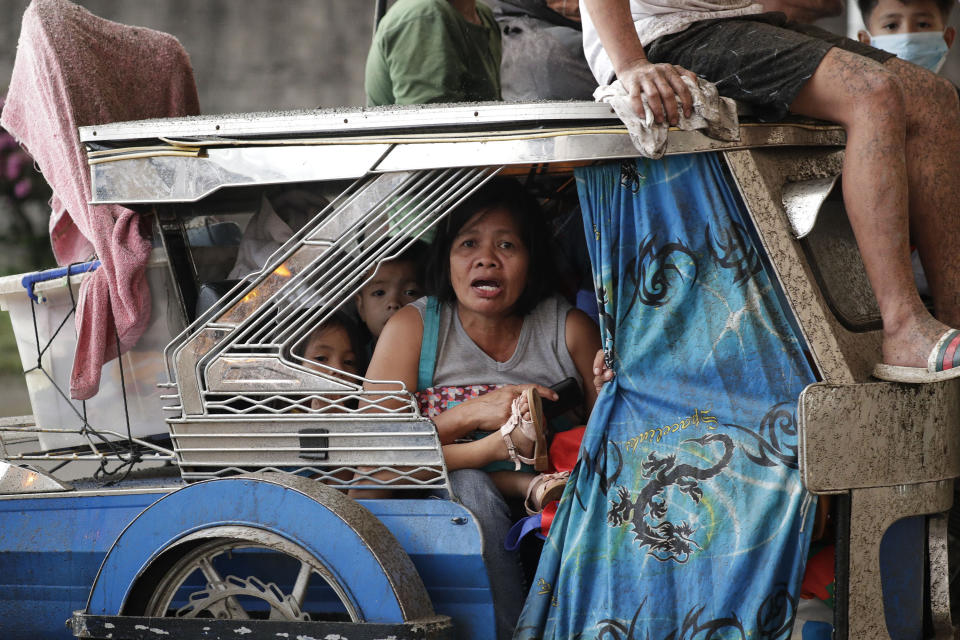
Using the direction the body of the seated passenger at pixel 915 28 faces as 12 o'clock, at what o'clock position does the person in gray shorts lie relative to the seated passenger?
The person in gray shorts is roughly at 12 o'clock from the seated passenger.

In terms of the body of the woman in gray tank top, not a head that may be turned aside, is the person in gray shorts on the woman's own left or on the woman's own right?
on the woman's own left

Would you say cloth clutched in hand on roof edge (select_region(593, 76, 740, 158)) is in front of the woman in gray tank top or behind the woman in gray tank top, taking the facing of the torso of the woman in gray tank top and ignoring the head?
in front
